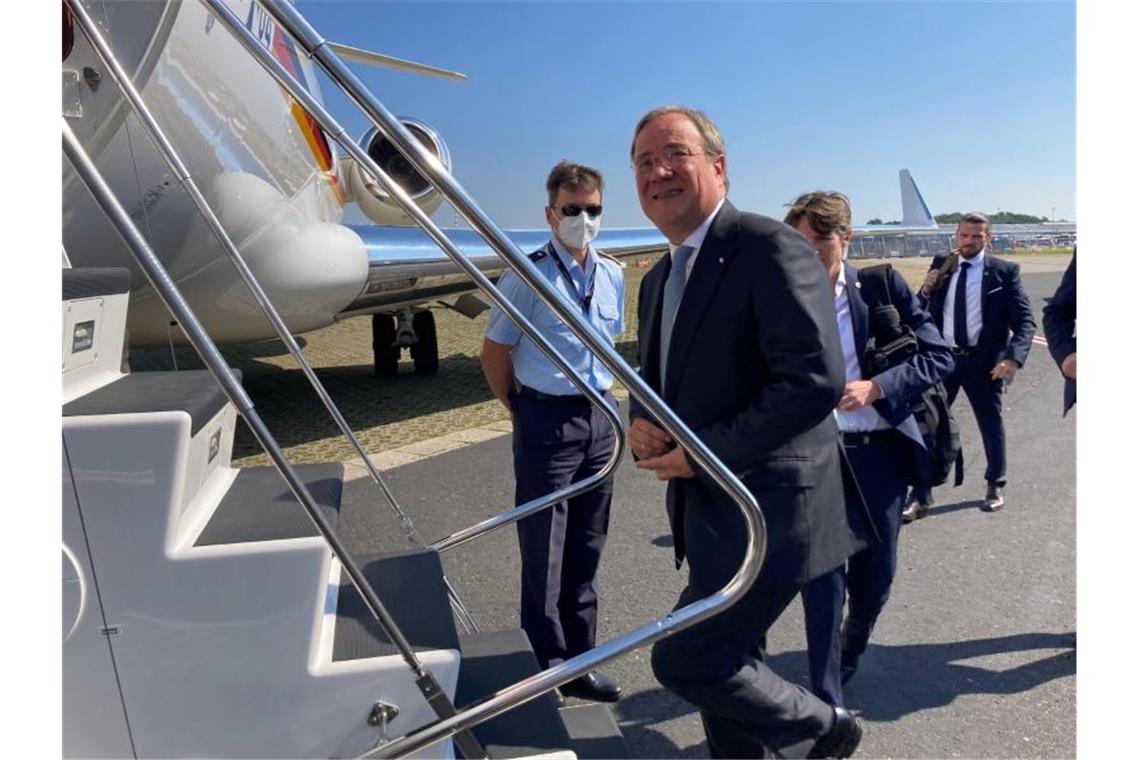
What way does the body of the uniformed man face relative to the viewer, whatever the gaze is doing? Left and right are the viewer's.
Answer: facing the viewer and to the right of the viewer

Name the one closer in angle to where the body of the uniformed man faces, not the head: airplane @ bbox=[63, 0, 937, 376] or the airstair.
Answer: the airstair

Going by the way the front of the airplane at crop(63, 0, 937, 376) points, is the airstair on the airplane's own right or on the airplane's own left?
on the airplane's own left

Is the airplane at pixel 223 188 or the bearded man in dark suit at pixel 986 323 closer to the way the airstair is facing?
the bearded man in dark suit

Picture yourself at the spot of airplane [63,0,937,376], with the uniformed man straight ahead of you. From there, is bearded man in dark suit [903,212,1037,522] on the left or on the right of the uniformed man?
left

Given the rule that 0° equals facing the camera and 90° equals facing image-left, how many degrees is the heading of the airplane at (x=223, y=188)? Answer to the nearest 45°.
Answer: approximately 45°

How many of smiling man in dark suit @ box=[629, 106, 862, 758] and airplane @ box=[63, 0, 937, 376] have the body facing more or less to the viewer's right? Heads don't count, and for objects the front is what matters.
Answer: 0

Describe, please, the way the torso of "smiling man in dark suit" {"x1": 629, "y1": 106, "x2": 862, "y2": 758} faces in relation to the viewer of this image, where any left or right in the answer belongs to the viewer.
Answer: facing the viewer and to the left of the viewer

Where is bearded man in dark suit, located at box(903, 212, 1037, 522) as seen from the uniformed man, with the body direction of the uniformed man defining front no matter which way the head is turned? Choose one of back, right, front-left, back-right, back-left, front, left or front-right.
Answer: left

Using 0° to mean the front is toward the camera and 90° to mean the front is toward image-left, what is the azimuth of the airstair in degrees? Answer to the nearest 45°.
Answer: approximately 270°
